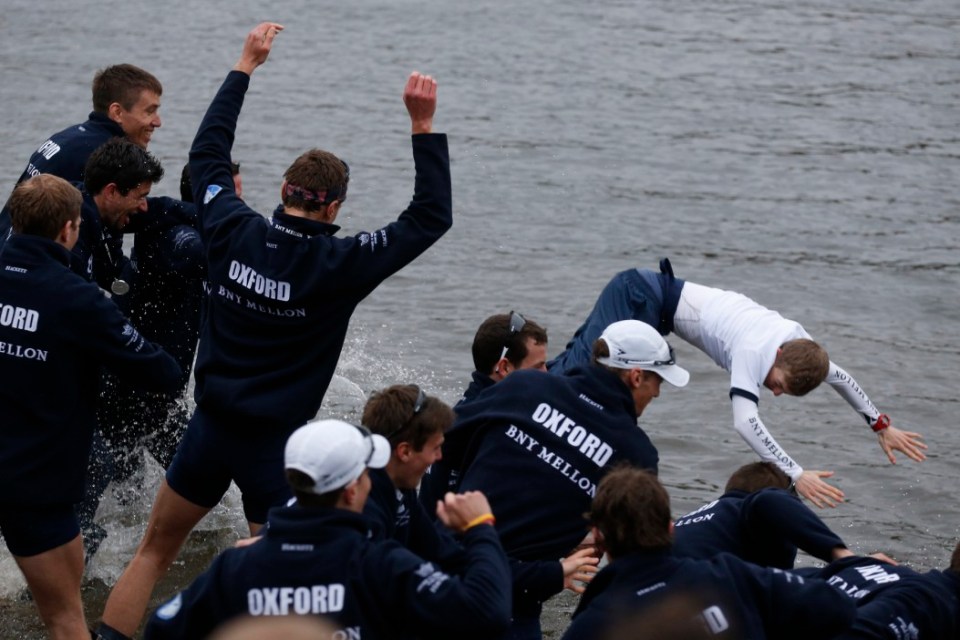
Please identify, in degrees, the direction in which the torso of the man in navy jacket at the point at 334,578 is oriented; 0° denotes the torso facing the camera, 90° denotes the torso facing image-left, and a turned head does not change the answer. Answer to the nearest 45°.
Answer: approximately 225°

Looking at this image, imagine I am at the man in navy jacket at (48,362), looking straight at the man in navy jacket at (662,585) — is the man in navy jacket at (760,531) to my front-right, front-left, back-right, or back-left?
front-left

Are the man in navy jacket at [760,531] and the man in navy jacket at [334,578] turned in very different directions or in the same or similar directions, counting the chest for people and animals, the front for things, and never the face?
same or similar directions

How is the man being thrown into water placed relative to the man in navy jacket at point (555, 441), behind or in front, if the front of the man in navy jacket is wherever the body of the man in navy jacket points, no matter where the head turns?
in front

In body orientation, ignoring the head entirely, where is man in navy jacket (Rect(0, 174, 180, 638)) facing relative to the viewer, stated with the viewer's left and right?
facing away from the viewer and to the right of the viewer

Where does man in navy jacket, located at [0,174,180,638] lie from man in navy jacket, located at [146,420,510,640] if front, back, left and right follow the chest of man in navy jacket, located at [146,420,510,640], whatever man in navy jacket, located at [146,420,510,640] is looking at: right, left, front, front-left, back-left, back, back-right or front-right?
left

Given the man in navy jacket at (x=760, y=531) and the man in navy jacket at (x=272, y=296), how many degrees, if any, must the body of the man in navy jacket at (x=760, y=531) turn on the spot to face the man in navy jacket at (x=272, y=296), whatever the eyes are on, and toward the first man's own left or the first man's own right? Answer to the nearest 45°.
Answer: approximately 135° to the first man's own left

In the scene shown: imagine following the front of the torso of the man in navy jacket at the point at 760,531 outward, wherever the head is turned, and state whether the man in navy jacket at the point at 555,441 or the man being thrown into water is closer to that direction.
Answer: the man being thrown into water

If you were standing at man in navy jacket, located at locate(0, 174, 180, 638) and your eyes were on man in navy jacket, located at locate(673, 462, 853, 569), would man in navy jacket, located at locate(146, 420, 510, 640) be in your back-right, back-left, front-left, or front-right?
front-right

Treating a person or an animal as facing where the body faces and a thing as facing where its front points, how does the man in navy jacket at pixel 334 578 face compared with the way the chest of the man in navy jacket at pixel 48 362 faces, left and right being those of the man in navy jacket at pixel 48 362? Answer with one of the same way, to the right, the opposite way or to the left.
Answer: the same way

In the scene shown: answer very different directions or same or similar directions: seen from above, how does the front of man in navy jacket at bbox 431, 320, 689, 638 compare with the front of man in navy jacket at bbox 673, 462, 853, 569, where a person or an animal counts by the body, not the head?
same or similar directions

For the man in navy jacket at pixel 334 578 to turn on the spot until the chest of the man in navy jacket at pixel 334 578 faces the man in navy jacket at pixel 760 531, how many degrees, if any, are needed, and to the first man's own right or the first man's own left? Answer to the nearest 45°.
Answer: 0° — they already face them

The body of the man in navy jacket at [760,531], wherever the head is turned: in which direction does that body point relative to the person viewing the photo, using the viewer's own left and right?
facing away from the viewer and to the right of the viewer

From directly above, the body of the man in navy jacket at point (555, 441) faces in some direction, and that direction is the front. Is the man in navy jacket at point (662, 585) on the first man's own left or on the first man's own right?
on the first man's own right

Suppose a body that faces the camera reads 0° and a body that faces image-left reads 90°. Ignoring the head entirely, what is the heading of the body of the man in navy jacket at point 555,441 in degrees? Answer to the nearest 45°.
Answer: approximately 225°

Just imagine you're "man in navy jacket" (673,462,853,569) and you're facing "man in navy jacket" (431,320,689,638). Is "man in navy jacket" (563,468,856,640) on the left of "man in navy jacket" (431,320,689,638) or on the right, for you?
left

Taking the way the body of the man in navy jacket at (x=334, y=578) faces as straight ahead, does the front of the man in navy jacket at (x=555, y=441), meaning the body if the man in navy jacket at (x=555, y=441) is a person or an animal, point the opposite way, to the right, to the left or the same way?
the same way

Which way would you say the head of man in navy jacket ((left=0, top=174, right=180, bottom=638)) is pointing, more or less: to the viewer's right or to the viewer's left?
to the viewer's right
